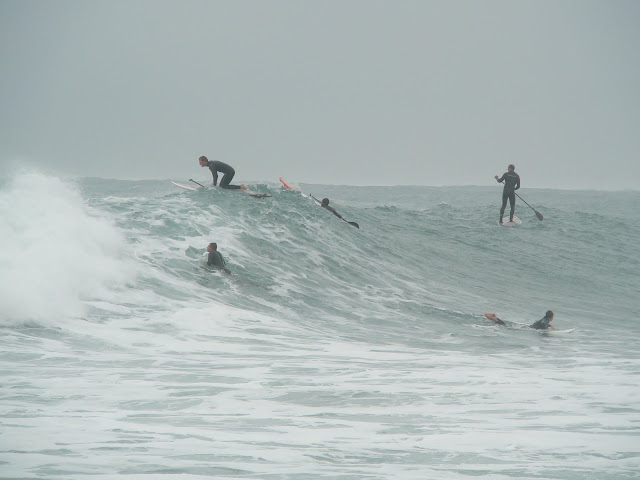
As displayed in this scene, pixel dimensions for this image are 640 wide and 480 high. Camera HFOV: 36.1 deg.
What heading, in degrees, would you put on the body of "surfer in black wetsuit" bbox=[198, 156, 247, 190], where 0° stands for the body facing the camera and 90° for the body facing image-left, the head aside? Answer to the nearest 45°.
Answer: approximately 90°

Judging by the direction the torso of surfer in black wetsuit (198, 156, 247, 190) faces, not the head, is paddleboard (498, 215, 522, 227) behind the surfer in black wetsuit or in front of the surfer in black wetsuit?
behind

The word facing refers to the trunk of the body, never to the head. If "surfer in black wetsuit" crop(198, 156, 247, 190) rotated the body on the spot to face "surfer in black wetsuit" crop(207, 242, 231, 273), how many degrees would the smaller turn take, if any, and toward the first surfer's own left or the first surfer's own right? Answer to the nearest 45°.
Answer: approximately 90° to the first surfer's own left
